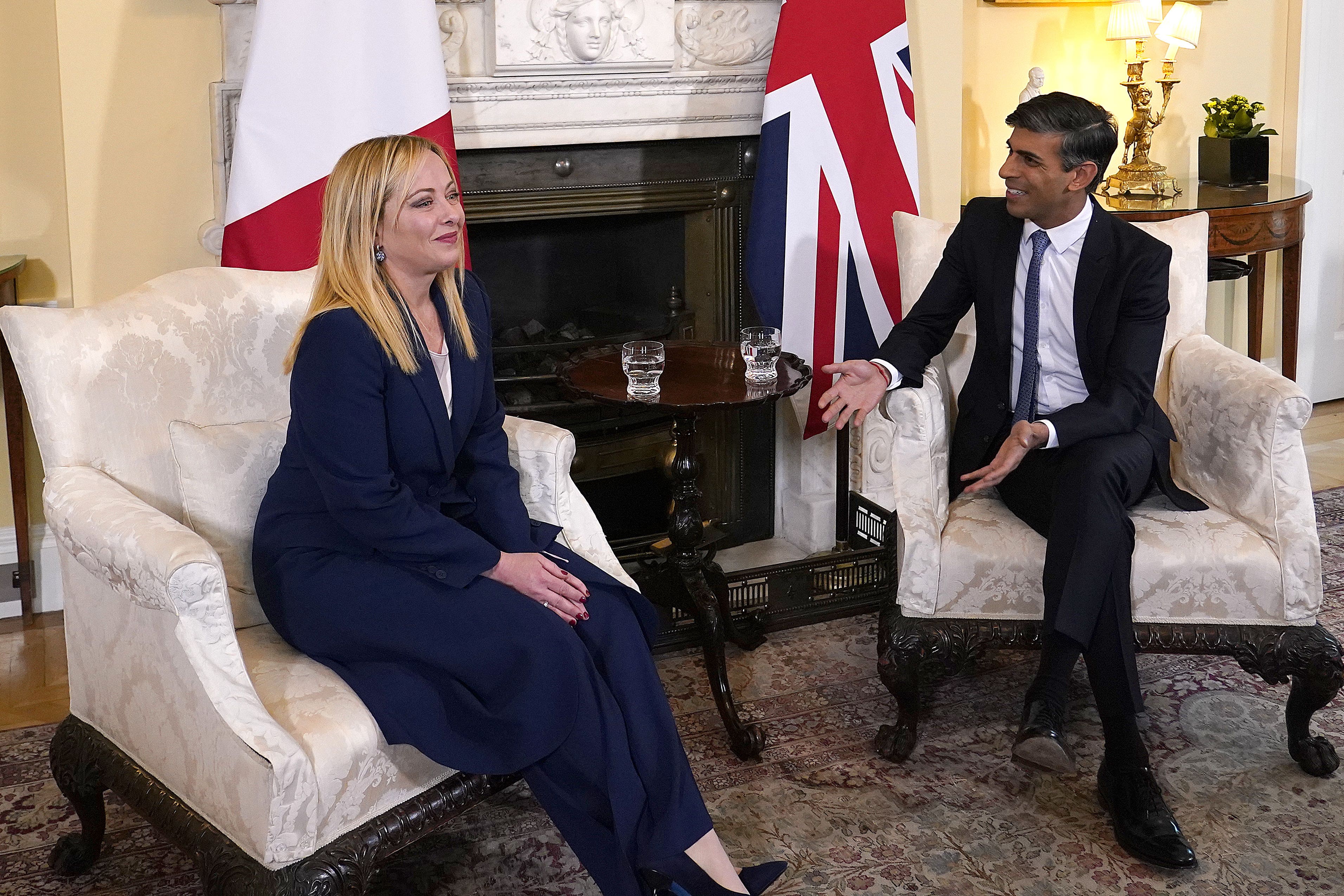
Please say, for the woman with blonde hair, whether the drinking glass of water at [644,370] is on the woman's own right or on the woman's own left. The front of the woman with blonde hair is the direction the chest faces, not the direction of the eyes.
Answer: on the woman's own left

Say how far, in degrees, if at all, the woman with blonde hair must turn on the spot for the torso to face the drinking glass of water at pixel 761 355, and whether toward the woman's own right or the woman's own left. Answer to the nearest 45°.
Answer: approximately 90° to the woman's own left

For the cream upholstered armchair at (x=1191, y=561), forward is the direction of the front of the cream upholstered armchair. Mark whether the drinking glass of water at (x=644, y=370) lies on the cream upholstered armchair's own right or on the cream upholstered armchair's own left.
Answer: on the cream upholstered armchair's own right

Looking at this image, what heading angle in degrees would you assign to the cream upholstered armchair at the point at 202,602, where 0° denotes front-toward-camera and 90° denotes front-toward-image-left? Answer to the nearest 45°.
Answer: approximately 315°

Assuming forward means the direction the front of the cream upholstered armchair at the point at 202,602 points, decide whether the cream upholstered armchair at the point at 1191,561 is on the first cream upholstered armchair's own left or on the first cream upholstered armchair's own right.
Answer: on the first cream upholstered armchair's own left

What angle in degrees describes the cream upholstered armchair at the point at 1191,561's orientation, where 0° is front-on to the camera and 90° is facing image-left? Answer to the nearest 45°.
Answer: approximately 0°

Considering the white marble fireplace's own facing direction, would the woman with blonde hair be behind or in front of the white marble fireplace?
in front

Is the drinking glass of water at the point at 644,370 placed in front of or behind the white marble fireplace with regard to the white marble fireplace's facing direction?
in front

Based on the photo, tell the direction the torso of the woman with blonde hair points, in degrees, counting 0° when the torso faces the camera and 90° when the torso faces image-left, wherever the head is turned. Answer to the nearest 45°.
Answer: approximately 315°

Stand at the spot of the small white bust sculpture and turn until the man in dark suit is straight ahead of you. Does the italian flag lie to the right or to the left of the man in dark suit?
right

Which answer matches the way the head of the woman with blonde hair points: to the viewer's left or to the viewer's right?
to the viewer's right

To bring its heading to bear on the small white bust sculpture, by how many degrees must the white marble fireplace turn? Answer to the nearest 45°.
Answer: approximately 135° to its left

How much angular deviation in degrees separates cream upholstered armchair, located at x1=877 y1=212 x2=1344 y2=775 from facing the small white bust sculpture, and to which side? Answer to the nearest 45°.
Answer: approximately 180°
